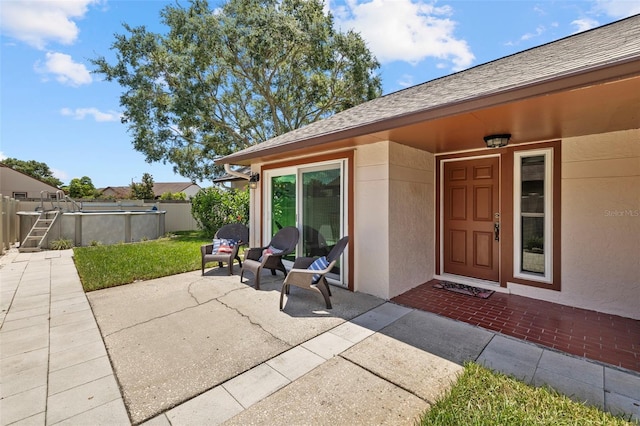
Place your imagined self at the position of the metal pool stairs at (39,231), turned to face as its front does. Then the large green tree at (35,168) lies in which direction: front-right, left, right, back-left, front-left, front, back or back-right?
back-right

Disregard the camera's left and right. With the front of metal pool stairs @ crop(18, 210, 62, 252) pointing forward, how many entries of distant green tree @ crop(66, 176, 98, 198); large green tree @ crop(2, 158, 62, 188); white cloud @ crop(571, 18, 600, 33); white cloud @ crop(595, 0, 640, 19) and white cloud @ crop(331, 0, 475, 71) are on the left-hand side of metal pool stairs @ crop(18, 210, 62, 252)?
3

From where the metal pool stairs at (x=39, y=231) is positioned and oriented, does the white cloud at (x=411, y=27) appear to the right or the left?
on its left

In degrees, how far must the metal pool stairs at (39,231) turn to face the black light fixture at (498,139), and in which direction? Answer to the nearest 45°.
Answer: approximately 45° to its left

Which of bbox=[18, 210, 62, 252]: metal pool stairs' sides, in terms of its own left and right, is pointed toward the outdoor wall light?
left

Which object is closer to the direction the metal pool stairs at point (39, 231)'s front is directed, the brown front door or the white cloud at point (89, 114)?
the brown front door

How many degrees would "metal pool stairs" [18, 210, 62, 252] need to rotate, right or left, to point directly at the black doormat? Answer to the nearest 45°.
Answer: approximately 90° to its left

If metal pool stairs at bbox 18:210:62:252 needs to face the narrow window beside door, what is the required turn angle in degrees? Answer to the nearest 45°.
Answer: approximately 90° to its left

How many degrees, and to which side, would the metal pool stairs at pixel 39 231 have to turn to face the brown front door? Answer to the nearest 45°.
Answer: approximately 90° to its left

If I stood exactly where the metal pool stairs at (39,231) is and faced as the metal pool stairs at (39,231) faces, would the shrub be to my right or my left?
on my left

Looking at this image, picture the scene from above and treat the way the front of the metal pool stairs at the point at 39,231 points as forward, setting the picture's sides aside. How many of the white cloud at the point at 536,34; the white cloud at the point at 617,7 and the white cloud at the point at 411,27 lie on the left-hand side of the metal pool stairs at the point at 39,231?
3

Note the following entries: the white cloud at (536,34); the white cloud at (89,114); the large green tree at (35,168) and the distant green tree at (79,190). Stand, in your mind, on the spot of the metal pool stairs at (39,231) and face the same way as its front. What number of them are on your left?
1

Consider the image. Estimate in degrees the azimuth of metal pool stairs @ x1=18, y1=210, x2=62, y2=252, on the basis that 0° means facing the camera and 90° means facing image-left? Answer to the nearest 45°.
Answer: approximately 45°
